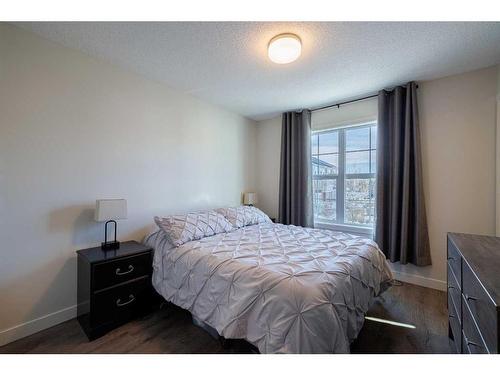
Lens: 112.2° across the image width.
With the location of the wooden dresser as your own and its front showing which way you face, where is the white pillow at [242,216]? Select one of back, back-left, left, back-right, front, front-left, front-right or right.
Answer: front

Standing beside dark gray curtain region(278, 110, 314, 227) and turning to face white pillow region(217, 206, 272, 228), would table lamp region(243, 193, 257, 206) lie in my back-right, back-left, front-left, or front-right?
front-right

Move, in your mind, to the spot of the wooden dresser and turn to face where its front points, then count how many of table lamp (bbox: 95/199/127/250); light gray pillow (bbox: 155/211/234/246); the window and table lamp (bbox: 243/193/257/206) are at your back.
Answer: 0

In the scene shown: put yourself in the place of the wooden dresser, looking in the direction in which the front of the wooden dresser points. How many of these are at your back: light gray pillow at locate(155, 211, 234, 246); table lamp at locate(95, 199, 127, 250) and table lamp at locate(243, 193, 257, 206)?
0

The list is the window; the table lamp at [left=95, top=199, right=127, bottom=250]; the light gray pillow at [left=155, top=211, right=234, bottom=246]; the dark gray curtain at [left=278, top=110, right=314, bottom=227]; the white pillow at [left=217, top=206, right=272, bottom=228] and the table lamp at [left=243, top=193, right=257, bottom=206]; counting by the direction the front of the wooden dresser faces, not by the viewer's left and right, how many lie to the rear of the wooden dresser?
0

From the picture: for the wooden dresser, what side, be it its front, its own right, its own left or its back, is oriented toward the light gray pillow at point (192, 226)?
front

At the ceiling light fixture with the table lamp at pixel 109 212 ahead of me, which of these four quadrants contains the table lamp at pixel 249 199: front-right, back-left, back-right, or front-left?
front-right

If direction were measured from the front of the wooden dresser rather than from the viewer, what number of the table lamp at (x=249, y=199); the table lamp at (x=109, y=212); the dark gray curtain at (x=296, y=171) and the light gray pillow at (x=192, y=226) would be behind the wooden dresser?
0

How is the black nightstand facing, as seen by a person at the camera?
facing the viewer and to the right of the viewer

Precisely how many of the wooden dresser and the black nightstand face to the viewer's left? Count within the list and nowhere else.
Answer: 1

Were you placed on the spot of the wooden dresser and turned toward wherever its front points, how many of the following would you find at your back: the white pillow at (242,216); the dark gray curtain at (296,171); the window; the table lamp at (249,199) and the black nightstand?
0

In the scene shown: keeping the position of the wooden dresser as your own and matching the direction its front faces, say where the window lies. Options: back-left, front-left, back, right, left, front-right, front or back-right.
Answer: front-right

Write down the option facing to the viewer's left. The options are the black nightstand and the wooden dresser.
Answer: the wooden dresser

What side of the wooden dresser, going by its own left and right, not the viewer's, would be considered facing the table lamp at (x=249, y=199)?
front

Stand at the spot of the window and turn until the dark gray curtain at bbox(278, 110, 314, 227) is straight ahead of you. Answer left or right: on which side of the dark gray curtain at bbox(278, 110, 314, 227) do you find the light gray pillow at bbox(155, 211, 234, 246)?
left

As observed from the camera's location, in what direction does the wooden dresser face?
facing to the left of the viewer
